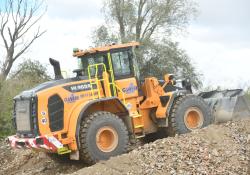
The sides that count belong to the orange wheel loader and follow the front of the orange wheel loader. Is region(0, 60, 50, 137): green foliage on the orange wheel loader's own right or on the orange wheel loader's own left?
on the orange wheel loader's own left

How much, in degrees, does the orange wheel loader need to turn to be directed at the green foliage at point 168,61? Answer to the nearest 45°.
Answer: approximately 45° to its left

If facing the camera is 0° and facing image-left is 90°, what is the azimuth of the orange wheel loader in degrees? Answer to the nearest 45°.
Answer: approximately 225°
